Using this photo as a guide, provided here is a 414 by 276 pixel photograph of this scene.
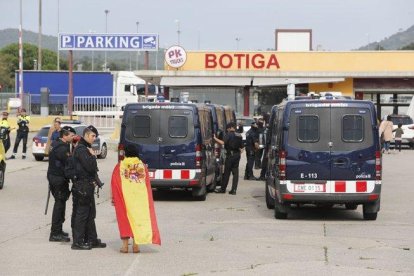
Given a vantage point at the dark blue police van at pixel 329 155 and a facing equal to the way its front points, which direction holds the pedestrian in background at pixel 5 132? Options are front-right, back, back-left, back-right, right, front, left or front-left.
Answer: front-left

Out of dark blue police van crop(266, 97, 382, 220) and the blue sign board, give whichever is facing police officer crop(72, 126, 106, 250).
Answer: the blue sign board

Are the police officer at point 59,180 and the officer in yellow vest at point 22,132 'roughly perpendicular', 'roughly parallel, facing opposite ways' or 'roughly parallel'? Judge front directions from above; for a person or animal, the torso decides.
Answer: roughly perpendicular

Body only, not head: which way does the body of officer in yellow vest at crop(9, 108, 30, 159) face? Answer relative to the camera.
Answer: toward the camera

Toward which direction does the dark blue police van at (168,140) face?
away from the camera

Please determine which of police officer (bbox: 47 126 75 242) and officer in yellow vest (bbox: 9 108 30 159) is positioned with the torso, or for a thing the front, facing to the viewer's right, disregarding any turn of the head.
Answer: the police officer

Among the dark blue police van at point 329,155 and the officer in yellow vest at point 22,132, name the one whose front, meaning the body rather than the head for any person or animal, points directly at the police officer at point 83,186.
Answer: the officer in yellow vest

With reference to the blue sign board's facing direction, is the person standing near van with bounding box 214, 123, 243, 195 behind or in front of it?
in front

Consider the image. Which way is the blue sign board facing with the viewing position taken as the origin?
facing the viewer

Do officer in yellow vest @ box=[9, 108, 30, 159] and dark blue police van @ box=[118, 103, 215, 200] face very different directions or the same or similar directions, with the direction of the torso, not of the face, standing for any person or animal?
very different directions

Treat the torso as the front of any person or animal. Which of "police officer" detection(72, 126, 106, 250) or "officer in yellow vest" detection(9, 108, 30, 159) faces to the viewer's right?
the police officer

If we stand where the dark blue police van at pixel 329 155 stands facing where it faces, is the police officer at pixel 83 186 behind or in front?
behind

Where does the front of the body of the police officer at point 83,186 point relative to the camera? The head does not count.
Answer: to the viewer's right

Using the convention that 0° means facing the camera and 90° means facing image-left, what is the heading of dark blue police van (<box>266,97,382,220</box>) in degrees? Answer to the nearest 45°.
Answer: approximately 180°

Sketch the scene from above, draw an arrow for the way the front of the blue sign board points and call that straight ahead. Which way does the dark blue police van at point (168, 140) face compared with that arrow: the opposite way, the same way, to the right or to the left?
the opposite way

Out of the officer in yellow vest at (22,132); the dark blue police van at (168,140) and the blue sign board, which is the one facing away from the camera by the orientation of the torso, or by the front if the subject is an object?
the dark blue police van
